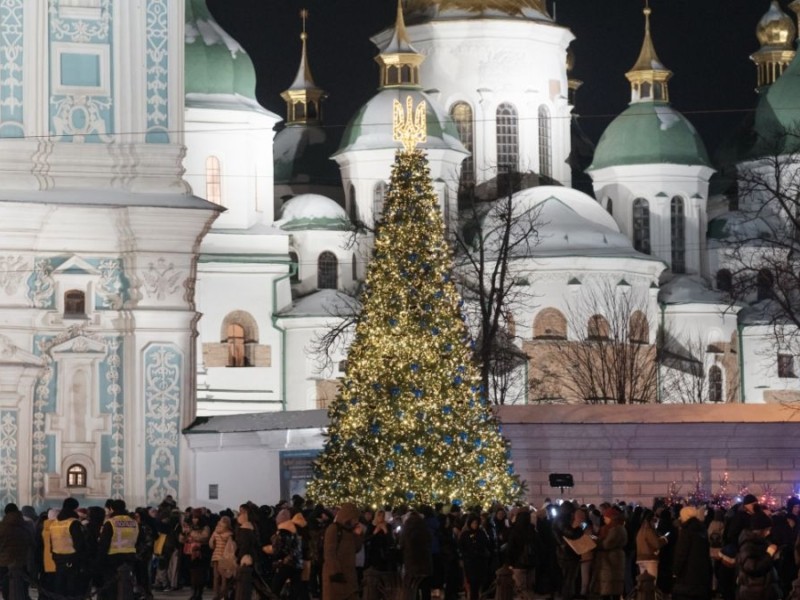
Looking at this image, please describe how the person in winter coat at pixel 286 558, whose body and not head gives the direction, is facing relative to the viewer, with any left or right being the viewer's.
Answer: facing away from the viewer and to the left of the viewer

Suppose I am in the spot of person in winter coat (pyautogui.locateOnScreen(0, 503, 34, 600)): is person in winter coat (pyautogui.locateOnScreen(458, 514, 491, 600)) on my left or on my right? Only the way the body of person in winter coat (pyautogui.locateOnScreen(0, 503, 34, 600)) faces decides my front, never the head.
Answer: on my right

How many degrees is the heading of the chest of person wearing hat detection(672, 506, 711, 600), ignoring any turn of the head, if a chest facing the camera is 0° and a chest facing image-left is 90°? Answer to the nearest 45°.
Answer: approximately 180°

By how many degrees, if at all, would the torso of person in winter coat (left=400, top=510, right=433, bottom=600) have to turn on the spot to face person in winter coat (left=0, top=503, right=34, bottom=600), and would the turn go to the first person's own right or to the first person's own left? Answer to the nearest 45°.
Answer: approximately 90° to the first person's own left

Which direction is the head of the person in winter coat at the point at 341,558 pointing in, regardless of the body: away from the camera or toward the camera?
away from the camera

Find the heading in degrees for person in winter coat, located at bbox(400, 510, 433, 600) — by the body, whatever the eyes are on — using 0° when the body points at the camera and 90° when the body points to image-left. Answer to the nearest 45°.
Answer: approximately 180°

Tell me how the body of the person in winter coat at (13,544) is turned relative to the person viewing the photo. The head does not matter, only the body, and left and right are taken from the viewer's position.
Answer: facing away from the viewer
